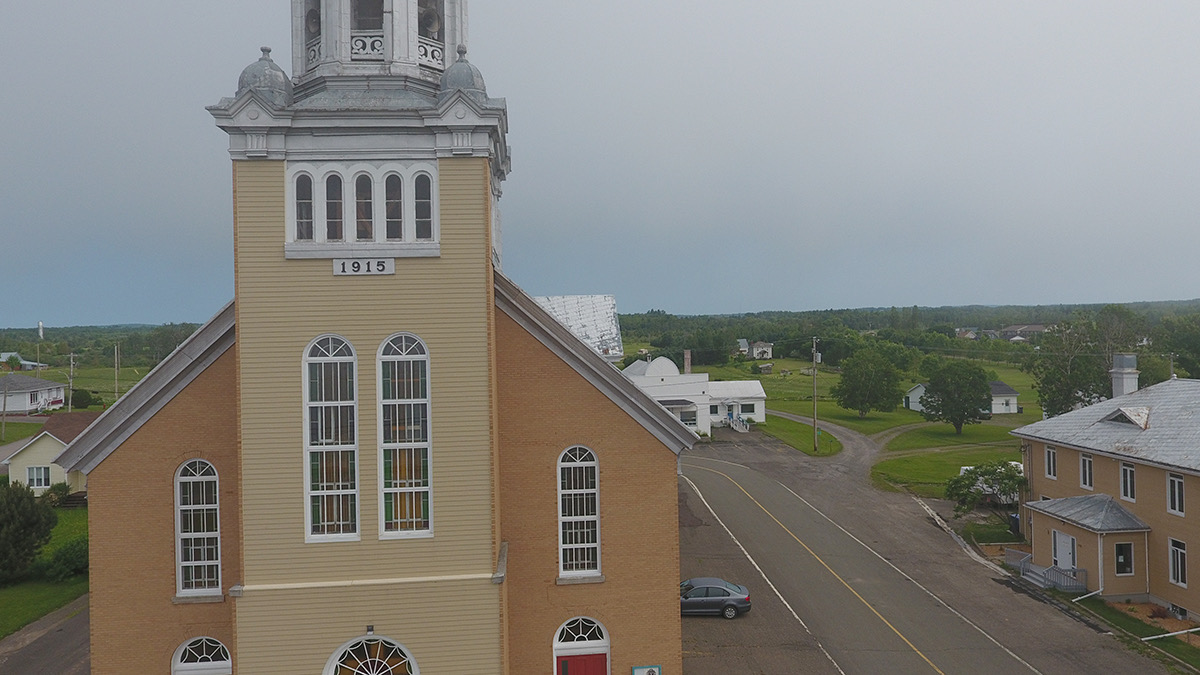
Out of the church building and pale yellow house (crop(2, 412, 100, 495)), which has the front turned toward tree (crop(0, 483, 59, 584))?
the pale yellow house

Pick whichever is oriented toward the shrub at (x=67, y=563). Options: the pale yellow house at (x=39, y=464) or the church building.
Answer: the pale yellow house

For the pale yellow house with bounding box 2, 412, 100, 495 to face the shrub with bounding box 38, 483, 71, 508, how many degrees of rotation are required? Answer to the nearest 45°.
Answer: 0° — it already faces it

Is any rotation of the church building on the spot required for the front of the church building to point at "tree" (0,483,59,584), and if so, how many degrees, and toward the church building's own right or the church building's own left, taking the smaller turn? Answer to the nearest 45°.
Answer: approximately 135° to the church building's own right

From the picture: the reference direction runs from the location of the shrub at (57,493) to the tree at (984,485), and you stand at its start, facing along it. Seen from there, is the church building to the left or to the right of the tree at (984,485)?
right

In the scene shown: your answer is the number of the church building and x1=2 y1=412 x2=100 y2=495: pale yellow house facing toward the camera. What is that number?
2

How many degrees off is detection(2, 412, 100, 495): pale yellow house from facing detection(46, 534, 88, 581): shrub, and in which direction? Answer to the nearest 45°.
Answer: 0° — it already faces it
